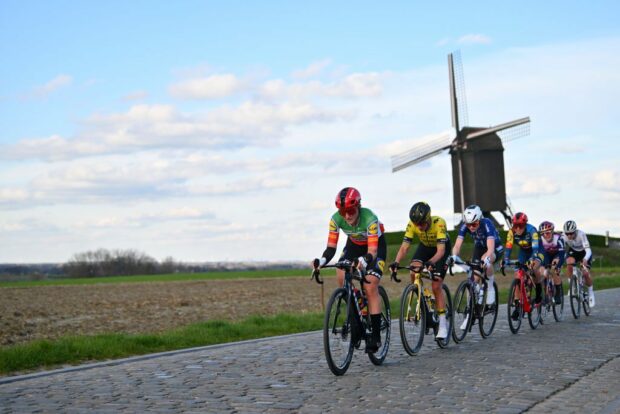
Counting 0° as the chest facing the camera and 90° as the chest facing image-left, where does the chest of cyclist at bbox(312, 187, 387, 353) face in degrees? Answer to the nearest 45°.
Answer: approximately 45°

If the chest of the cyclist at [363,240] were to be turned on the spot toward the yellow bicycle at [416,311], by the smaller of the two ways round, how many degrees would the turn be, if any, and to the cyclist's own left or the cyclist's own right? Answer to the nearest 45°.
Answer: approximately 180°

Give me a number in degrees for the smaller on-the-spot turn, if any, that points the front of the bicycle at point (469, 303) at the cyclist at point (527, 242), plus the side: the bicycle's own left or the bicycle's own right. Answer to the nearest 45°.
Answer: approximately 180°

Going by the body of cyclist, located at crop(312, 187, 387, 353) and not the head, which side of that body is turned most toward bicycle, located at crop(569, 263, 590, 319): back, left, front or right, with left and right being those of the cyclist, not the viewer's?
back

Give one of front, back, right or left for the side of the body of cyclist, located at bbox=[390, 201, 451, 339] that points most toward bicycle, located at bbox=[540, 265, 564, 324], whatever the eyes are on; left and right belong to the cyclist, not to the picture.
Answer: back
